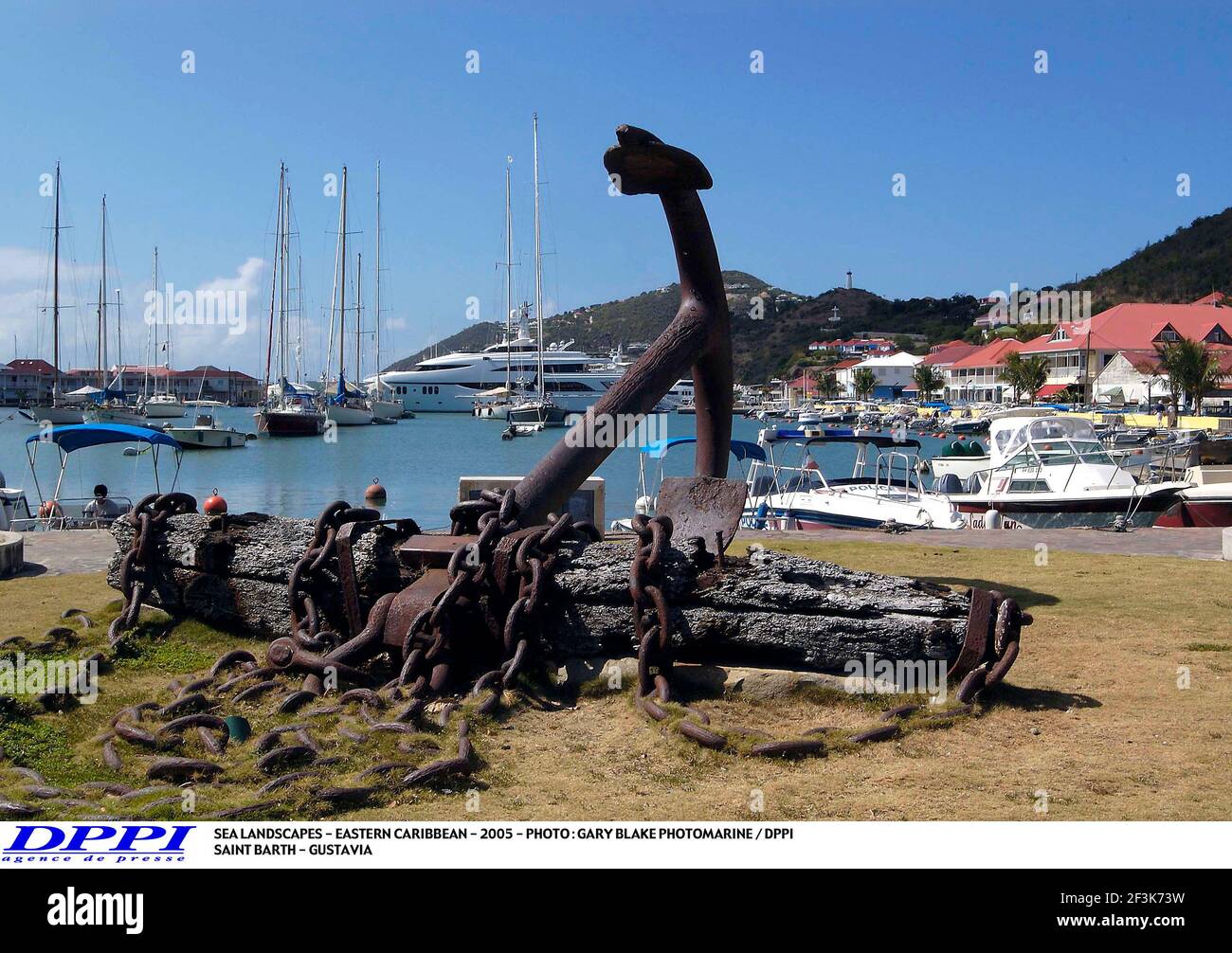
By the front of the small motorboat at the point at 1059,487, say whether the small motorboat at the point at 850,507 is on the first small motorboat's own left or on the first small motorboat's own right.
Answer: on the first small motorboat's own right

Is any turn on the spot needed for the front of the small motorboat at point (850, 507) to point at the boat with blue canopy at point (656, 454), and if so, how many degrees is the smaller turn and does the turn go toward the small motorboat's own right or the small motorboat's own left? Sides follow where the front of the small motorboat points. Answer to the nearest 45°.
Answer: approximately 135° to the small motorboat's own right

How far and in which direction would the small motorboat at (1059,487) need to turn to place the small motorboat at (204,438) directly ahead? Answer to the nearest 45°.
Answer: approximately 180°

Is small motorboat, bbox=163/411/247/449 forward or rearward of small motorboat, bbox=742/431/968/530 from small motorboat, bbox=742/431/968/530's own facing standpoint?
rearward

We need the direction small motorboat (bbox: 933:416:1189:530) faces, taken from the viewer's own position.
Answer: facing the viewer and to the right of the viewer

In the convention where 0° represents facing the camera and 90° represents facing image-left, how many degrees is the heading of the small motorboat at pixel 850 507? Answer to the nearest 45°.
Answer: approximately 315°

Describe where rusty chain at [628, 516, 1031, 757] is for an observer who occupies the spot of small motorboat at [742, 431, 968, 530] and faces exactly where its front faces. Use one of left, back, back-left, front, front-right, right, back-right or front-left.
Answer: front-right

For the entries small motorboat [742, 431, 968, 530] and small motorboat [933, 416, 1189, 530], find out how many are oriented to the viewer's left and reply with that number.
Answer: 0
